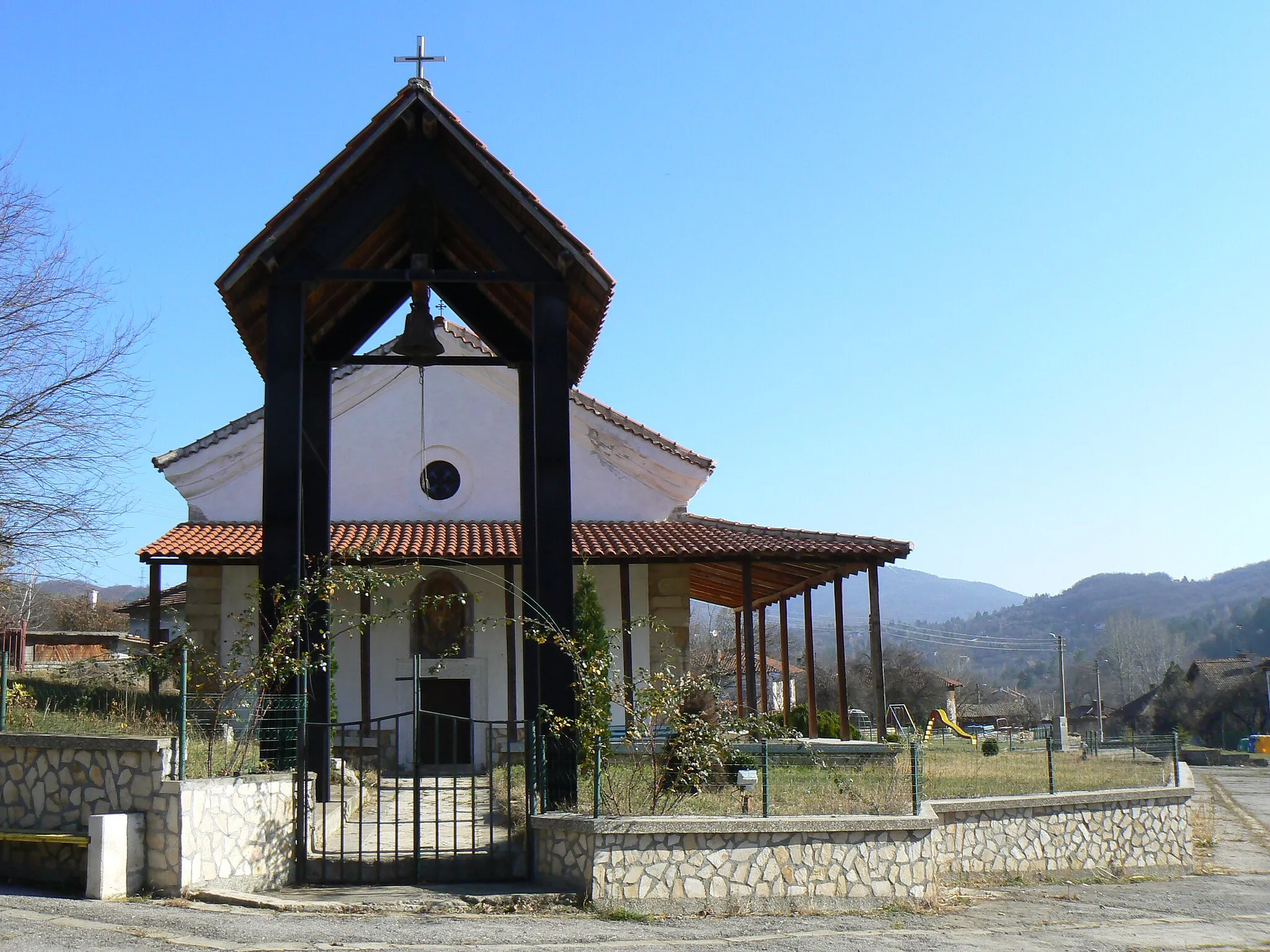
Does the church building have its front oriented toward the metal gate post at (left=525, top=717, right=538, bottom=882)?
yes

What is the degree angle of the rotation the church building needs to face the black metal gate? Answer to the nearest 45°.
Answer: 0° — it already faces it

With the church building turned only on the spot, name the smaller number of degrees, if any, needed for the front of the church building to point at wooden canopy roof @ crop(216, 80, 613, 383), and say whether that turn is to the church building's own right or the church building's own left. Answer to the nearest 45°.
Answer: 0° — it already faces it

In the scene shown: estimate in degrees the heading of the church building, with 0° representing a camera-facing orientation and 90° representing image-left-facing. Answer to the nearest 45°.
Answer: approximately 0°
